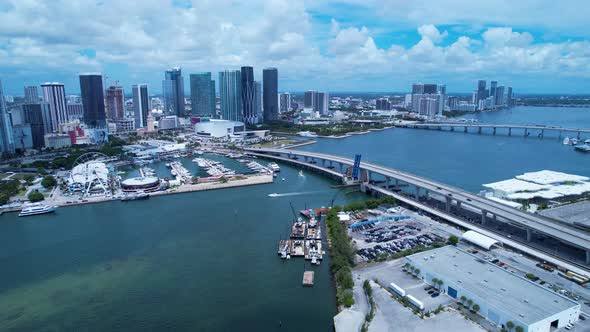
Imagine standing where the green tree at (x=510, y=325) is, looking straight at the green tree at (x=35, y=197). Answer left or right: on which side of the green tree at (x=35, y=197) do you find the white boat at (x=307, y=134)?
right
